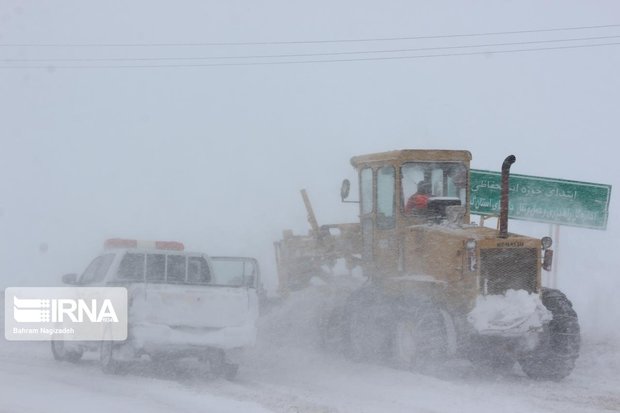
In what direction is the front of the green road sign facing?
toward the camera

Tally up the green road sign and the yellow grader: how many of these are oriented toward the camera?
1

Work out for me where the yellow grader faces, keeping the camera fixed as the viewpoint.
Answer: facing away from the viewer and to the left of the viewer

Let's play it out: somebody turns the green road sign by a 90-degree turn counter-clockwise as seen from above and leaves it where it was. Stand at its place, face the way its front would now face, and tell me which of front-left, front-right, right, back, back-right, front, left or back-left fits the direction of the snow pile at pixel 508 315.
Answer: right

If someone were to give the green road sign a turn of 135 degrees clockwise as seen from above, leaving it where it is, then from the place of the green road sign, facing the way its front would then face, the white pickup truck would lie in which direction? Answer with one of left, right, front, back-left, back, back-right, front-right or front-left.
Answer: left

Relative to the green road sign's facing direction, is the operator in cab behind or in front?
in front

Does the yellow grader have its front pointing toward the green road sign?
no

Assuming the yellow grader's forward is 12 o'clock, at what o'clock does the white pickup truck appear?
The white pickup truck is roughly at 10 o'clock from the yellow grader.

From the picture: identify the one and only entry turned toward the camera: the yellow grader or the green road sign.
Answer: the green road sign
